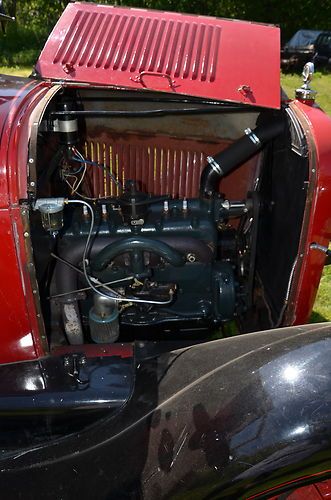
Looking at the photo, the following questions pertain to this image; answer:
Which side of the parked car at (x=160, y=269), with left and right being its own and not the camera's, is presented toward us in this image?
right

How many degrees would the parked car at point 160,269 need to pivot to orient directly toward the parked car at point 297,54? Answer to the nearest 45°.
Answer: approximately 90° to its left

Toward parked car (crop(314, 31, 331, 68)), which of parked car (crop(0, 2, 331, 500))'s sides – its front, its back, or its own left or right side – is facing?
left
